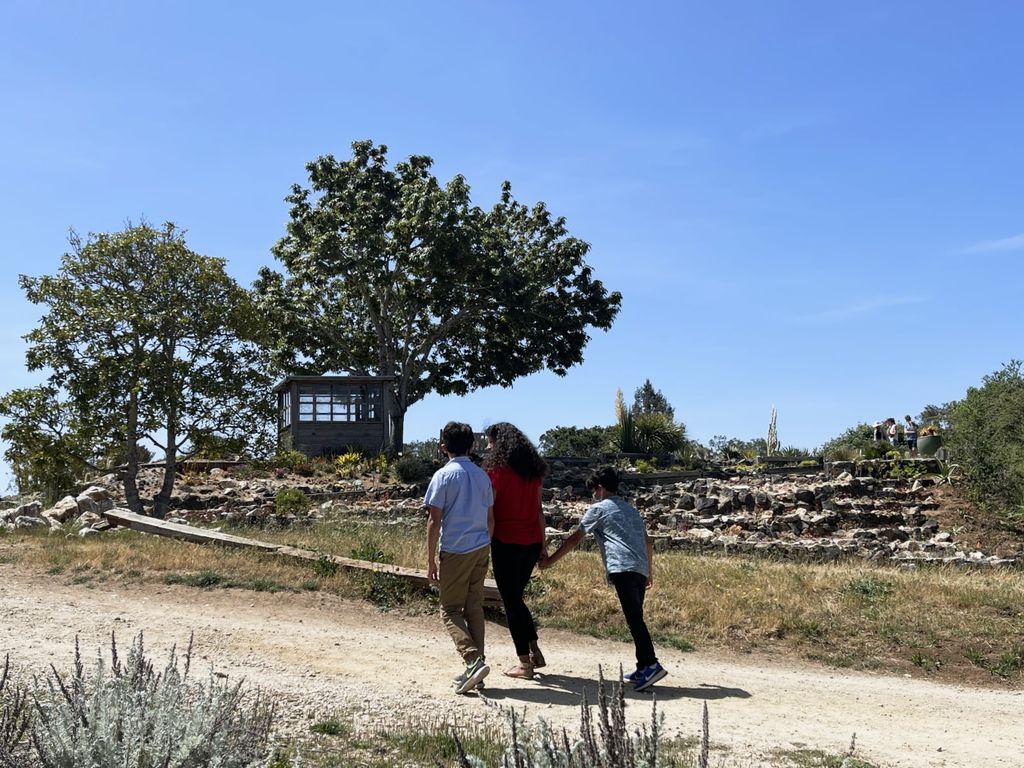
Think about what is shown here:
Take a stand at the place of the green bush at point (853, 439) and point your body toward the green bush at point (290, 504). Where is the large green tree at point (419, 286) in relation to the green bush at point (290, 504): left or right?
right

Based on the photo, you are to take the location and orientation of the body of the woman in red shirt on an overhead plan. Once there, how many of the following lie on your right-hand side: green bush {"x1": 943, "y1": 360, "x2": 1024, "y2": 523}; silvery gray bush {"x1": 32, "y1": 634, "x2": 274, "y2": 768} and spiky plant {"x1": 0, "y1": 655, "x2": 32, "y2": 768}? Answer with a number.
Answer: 1

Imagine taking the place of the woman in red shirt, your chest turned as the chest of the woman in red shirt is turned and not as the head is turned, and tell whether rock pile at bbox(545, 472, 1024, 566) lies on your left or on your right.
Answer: on your right

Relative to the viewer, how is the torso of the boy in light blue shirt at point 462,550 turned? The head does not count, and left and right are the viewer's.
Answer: facing away from the viewer and to the left of the viewer

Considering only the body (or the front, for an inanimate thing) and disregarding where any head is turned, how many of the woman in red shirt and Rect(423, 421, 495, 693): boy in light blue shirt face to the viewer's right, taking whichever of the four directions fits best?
0

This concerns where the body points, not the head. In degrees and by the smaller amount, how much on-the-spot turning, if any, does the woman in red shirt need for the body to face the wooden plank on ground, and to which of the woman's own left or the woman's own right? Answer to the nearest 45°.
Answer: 0° — they already face it

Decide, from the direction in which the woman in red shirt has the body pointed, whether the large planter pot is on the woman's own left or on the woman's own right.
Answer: on the woman's own right

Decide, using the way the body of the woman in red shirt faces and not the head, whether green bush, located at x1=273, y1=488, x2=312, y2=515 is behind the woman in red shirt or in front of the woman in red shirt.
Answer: in front

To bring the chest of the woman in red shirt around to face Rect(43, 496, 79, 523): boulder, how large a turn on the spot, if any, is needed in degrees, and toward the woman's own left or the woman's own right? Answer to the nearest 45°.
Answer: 0° — they already face it

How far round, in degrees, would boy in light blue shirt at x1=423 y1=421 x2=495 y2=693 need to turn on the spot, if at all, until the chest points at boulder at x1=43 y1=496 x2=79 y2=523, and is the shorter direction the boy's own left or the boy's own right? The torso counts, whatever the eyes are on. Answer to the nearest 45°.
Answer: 0° — they already face it

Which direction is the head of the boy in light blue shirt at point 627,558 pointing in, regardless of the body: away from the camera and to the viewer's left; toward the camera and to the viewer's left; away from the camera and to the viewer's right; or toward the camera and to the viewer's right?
away from the camera and to the viewer's left

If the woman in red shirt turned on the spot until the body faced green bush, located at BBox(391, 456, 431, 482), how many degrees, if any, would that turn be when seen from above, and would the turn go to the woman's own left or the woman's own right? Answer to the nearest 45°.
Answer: approximately 45° to the woman's own right

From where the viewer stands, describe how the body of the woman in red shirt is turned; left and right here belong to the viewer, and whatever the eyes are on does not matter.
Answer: facing away from the viewer and to the left of the viewer
